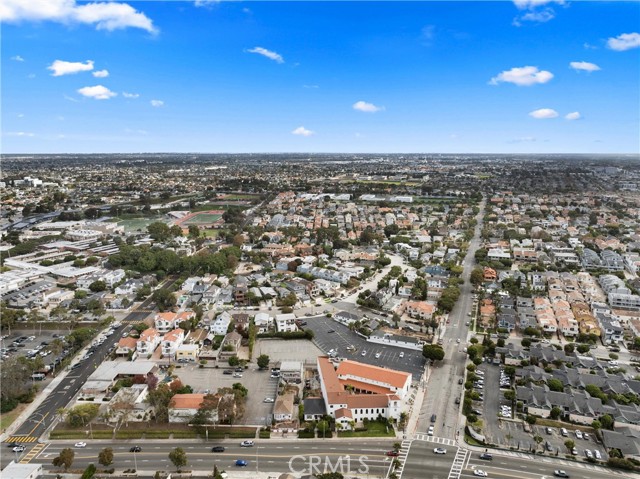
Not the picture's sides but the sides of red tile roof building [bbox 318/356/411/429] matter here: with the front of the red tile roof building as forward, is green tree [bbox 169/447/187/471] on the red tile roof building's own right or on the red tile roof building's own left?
on the red tile roof building's own right

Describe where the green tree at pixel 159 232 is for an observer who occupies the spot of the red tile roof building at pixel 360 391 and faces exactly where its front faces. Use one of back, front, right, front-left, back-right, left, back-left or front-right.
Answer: back-right

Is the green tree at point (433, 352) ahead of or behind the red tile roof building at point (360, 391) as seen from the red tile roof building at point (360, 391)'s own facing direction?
behind

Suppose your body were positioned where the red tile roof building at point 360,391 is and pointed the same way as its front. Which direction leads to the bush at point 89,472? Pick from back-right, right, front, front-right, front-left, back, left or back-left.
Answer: front-right

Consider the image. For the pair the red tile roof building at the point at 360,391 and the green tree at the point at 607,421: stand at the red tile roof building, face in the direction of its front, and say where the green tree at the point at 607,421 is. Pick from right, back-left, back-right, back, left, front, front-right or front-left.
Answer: left

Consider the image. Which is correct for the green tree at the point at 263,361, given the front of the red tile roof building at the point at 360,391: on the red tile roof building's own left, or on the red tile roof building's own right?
on the red tile roof building's own right

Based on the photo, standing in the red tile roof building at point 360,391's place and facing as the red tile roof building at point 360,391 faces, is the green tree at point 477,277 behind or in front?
behind

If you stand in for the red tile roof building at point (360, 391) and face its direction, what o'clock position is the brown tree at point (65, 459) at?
The brown tree is roughly at 2 o'clock from the red tile roof building.

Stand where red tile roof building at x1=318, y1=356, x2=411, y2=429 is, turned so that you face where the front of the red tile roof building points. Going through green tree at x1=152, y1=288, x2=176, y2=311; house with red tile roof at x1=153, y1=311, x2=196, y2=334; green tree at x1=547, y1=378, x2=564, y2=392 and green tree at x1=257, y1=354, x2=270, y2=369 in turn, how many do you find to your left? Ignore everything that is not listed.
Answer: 1

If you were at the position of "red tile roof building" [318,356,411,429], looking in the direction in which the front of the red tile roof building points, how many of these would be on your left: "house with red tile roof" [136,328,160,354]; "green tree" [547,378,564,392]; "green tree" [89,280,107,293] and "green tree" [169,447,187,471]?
1

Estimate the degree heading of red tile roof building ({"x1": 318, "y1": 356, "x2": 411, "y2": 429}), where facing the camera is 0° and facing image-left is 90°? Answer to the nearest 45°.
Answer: approximately 0°

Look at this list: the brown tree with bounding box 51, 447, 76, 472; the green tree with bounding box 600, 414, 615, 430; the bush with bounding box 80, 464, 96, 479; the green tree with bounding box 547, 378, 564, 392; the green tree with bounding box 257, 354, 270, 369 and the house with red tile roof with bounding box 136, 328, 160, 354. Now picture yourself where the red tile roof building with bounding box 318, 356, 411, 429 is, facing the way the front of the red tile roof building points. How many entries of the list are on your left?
2

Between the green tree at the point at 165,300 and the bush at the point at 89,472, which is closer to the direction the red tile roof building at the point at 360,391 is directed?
the bush

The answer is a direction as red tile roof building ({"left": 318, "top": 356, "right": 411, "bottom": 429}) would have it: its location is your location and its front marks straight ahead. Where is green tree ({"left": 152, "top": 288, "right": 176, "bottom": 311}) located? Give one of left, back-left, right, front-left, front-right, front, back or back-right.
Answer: back-right
